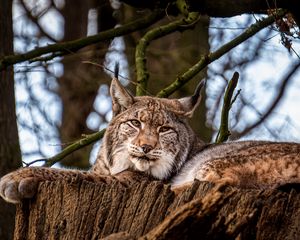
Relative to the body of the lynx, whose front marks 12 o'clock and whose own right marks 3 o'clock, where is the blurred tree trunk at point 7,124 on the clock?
The blurred tree trunk is roughly at 2 o'clock from the lynx.

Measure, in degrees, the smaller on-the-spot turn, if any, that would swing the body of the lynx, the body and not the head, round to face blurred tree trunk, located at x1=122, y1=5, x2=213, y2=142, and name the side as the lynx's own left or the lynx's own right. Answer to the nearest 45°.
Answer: approximately 135° to the lynx's own right

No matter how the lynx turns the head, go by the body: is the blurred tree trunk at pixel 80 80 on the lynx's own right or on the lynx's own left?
on the lynx's own right

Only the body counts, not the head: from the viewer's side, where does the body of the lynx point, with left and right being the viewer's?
facing the viewer and to the left of the viewer

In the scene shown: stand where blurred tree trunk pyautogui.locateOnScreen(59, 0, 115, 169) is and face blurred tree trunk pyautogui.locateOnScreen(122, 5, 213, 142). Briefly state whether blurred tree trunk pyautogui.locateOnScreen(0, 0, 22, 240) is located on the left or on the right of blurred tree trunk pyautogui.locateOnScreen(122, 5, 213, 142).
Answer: right
